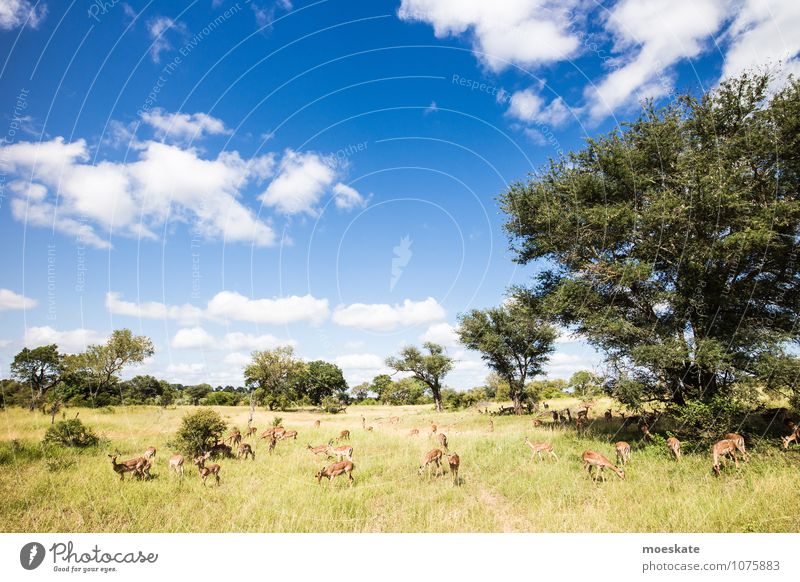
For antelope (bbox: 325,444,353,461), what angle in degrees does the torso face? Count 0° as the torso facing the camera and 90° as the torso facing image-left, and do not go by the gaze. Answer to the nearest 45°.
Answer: approximately 90°

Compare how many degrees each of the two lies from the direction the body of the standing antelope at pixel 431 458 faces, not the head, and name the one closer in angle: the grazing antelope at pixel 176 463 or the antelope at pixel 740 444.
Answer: the grazing antelope

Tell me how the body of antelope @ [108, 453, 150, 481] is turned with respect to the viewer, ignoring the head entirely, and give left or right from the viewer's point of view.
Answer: facing to the left of the viewer

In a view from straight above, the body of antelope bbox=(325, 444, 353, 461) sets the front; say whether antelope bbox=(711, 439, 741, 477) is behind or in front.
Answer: behind

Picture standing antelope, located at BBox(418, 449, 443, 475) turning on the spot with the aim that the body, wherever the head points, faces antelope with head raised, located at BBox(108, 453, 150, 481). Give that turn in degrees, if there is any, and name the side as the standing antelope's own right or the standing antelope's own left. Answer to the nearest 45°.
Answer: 0° — it already faces it

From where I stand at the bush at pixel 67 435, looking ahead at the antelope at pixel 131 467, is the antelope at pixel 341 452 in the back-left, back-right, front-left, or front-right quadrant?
front-left

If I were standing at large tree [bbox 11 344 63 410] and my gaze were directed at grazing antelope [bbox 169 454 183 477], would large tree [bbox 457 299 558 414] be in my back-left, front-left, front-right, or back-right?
front-left

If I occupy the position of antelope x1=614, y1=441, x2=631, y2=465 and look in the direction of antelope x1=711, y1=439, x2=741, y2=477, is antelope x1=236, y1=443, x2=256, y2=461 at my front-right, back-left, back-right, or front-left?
back-right

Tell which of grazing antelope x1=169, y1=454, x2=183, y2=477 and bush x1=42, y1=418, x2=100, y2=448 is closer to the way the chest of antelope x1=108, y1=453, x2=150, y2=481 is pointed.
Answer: the bush

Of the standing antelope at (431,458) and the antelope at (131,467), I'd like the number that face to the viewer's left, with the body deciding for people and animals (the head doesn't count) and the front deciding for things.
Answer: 2

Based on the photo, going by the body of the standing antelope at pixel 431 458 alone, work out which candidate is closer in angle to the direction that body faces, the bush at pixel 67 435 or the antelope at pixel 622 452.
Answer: the bush

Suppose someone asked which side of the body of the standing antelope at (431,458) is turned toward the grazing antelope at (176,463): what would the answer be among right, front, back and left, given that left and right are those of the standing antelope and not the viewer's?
front

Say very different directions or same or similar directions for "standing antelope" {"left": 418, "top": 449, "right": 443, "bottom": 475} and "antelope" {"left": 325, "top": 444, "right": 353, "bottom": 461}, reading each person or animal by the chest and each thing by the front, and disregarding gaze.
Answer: same or similar directions

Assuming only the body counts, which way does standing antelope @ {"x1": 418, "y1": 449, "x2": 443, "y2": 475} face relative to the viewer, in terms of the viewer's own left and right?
facing to the left of the viewer

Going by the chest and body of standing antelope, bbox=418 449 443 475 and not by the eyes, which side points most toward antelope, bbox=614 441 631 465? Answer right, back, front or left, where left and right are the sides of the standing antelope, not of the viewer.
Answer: back
